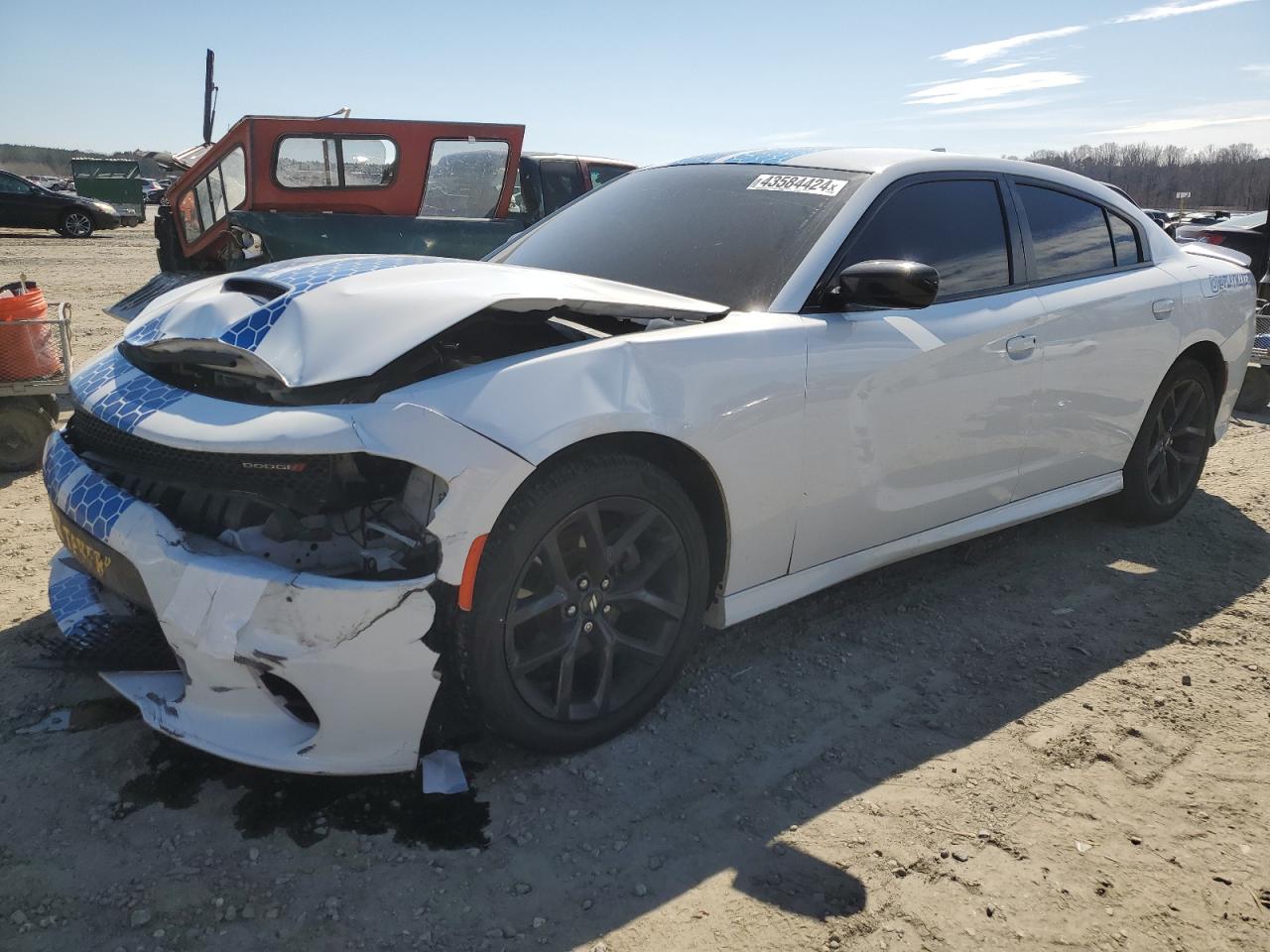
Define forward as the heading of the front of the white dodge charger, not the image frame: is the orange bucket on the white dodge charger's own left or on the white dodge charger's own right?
on the white dodge charger's own right

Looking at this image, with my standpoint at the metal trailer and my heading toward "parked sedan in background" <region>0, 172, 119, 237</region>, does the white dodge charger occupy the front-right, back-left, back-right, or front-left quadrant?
back-right

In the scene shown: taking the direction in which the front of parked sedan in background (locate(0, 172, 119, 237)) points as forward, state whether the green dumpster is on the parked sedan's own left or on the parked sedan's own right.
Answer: on the parked sedan's own left

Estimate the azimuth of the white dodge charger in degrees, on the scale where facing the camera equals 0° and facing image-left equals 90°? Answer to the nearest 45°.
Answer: approximately 45°

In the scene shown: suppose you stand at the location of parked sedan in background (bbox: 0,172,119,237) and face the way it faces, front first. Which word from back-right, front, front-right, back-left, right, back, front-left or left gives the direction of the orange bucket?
right

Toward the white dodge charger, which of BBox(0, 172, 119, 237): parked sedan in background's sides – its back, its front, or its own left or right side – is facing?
right

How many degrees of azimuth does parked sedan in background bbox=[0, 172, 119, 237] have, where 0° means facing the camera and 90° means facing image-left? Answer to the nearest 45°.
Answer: approximately 270°

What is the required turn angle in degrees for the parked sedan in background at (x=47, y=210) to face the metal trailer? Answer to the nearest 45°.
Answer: approximately 90° to its right

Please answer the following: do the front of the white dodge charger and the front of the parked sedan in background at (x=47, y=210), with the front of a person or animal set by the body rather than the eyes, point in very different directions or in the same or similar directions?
very different directions

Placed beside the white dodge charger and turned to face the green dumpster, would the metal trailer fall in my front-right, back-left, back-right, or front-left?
front-left

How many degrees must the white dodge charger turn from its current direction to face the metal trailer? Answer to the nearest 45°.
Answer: approximately 90° to its right

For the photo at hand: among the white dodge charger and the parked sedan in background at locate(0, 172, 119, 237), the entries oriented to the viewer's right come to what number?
1
